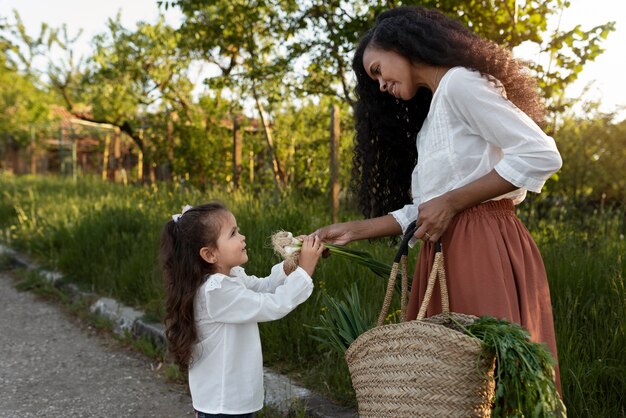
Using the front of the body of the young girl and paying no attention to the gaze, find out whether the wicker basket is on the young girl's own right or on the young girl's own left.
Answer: on the young girl's own right

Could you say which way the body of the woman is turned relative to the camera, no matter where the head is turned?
to the viewer's left

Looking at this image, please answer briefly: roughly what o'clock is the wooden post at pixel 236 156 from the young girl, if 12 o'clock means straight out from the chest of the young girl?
The wooden post is roughly at 9 o'clock from the young girl.

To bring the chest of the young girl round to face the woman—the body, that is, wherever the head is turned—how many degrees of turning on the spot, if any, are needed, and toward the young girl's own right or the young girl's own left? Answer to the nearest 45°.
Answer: approximately 45° to the young girl's own right

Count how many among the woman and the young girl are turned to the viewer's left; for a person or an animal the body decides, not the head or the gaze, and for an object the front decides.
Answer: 1

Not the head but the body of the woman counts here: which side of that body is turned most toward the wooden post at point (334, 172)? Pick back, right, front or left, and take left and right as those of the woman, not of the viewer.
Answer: right

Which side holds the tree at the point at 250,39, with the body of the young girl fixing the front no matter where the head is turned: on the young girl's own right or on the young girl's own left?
on the young girl's own left

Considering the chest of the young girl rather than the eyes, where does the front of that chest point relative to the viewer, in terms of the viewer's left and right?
facing to the right of the viewer

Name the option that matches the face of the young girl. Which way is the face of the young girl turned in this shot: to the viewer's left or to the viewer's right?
to the viewer's right

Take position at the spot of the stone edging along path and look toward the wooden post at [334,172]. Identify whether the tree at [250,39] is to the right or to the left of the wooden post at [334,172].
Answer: left

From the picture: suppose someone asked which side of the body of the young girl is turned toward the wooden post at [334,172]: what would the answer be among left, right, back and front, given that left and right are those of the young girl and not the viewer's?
left

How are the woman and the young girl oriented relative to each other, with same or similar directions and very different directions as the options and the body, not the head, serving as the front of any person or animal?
very different directions
